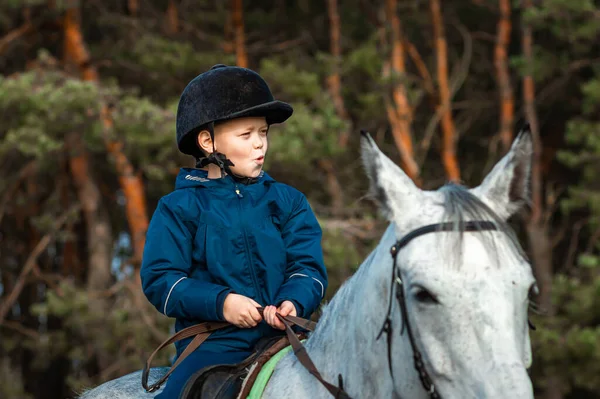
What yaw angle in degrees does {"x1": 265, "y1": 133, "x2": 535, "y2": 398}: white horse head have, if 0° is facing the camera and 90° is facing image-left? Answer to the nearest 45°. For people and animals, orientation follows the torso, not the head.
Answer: approximately 315°

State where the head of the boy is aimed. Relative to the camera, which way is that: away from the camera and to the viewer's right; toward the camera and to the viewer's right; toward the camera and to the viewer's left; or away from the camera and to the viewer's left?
toward the camera and to the viewer's right

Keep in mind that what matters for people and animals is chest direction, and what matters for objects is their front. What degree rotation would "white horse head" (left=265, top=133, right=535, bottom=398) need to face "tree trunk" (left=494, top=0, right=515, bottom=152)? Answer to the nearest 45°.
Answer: approximately 135° to its left

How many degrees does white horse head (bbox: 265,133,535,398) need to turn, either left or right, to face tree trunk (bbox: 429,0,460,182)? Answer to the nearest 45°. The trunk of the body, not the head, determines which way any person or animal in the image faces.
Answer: approximately 135° to its left

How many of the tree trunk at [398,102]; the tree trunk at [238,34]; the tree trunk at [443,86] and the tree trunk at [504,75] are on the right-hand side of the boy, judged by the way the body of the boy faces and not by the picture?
0

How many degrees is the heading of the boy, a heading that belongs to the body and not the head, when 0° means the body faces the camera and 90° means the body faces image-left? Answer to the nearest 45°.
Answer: approximately 315°

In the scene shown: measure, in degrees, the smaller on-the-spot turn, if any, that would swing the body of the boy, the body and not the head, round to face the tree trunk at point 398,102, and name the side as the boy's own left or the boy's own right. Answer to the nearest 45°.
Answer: approximately 135° to the boy's own left

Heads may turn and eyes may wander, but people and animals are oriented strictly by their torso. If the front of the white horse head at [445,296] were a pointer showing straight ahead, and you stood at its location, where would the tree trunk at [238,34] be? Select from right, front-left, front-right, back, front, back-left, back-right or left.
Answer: back-left

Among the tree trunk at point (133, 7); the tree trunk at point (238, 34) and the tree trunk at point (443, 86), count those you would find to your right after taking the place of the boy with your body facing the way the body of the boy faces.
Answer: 0

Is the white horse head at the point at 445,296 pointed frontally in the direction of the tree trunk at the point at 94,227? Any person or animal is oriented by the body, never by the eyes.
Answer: no

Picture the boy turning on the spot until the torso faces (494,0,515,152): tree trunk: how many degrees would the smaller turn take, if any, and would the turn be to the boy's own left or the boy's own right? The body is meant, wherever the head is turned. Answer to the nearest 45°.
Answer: approximately 90° to the boy's own left

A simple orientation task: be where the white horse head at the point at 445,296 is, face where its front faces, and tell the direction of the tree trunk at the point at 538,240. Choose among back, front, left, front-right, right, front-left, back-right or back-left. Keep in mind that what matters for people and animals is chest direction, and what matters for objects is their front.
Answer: back-left

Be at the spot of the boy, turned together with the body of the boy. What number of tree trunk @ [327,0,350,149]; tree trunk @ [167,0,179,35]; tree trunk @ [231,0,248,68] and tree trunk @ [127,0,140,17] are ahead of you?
0

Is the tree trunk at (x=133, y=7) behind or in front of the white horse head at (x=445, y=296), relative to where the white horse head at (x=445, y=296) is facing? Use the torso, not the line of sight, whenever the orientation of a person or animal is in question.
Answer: behind

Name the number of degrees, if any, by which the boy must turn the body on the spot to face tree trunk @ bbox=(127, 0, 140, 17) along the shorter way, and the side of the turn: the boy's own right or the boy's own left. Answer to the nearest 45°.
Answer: approximately 135° to the boy's own left
